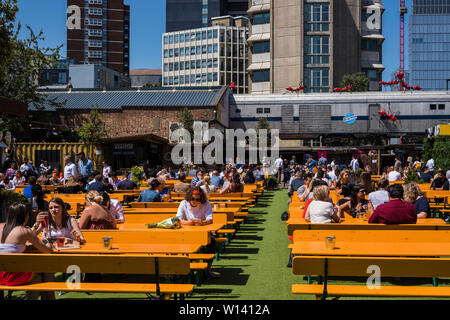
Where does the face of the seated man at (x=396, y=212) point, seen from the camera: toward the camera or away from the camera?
away from the camera

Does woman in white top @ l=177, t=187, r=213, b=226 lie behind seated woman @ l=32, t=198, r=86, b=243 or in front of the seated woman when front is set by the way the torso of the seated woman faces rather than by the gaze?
behind

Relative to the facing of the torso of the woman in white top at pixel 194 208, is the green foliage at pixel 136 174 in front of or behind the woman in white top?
behind

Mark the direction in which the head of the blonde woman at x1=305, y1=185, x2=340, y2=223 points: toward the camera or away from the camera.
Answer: away from the camera

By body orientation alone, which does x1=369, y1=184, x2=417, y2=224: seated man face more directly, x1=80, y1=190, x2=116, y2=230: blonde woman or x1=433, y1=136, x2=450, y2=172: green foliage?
the green foliage

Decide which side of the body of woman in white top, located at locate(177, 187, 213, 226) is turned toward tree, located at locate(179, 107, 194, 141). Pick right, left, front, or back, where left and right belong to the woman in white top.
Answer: back

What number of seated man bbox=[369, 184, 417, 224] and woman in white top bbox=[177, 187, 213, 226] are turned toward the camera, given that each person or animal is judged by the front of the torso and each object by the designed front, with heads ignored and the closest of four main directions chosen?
1

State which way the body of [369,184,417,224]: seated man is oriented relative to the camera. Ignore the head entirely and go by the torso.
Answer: away from the camera
